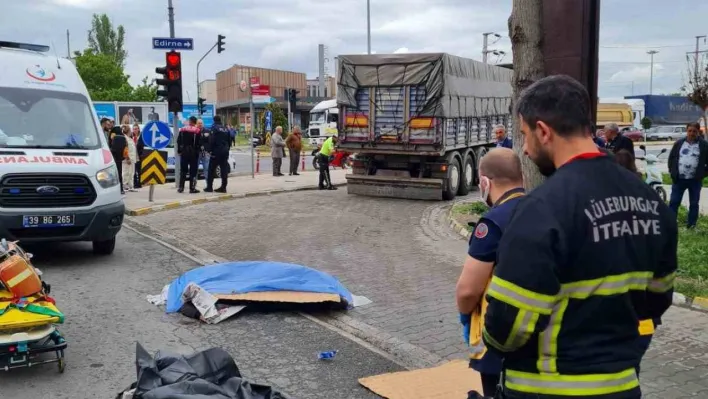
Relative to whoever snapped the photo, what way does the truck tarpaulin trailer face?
facing away from the viewer and to the right of the viewer

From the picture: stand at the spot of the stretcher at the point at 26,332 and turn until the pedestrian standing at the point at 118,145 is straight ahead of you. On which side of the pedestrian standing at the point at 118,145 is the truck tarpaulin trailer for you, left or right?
right

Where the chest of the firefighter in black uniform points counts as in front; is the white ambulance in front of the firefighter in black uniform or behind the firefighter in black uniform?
in front

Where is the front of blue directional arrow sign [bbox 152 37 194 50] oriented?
toward the camera

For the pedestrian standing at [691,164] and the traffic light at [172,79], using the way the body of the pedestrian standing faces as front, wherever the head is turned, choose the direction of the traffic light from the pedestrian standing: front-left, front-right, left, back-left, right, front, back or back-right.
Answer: right

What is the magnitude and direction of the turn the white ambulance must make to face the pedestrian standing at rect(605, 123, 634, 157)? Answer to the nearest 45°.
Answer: approximately 90° to its left

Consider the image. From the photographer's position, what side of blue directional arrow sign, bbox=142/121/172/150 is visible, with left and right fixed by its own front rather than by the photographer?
front

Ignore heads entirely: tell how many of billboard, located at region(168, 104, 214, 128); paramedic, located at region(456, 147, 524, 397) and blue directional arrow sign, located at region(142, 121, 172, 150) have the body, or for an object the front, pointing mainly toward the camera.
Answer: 2

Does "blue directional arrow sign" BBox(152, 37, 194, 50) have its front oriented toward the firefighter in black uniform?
yes

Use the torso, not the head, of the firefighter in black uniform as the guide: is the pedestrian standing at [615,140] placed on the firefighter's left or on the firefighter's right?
on the firefighter's right

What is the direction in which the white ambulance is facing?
toward the camera

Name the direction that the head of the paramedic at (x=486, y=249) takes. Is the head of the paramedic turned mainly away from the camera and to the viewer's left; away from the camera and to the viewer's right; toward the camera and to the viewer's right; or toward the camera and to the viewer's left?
away from the camera and to the viewer's left

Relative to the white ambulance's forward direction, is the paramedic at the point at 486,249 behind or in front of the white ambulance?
in front

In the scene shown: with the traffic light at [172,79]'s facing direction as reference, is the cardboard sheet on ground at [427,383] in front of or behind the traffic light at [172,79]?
in front

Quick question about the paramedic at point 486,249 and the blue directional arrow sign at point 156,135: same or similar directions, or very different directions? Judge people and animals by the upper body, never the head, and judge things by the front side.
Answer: very different directions

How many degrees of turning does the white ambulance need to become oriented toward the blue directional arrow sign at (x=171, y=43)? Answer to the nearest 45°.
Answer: approximately 180°

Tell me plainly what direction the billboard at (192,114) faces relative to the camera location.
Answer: facing the viewer

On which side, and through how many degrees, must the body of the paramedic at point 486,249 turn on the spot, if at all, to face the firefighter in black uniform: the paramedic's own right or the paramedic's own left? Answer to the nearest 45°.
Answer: approximately 135° to the paramedic's own left
